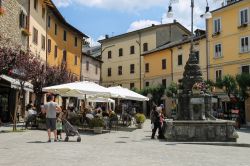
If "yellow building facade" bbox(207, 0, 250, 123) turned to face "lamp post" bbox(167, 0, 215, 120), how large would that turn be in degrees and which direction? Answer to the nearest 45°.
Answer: approximately 45° to its left

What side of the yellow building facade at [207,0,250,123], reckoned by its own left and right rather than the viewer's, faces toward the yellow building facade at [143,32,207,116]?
right

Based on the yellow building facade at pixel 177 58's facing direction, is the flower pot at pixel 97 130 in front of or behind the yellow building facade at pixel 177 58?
in front

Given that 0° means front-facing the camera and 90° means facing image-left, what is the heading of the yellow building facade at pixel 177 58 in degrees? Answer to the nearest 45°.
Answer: approximately 45°

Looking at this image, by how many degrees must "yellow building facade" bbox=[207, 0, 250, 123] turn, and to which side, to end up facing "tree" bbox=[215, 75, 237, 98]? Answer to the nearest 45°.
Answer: approximately 45° to its left

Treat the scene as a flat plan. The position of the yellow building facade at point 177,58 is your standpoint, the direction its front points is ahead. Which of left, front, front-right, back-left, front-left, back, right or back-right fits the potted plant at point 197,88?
front-left

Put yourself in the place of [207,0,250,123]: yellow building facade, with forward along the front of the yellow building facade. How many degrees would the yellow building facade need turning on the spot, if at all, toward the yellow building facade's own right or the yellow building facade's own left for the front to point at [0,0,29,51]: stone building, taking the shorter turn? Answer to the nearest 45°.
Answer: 0° — it already faces it

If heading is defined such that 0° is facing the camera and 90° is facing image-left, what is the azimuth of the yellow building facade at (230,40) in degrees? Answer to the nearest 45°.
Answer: approximately 45°
